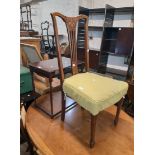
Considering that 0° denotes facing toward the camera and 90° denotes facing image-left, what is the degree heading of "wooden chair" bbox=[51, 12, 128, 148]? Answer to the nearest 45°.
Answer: approximately 315°

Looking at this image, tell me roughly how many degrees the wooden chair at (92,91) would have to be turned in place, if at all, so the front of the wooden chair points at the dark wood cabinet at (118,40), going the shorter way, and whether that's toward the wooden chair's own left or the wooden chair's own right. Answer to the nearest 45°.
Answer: approximately 135° to the wooden chair's own left

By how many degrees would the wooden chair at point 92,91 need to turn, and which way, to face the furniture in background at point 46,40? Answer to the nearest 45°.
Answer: approximately 135° to its left
